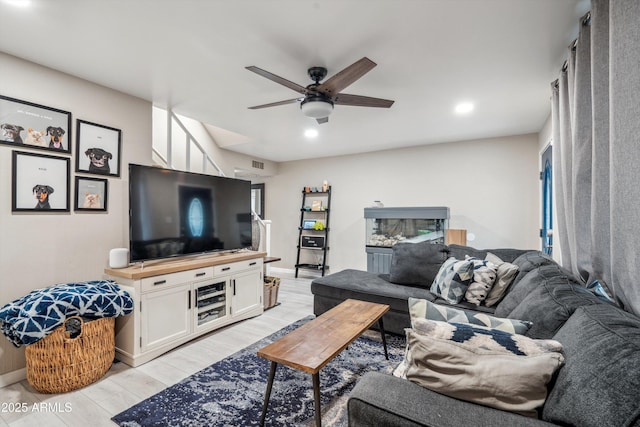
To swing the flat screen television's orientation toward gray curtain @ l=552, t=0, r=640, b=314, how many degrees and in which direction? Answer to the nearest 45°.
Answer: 0° — it already faces it

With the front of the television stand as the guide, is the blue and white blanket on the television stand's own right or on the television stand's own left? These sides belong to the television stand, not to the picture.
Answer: on the television stand's own right

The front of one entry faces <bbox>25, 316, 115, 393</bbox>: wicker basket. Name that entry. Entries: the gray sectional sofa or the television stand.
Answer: the gray sectional sofa

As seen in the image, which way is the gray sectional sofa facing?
to the viewer's left

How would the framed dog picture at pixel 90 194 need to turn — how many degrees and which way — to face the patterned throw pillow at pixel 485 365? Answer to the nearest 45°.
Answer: approximately 45° to its right

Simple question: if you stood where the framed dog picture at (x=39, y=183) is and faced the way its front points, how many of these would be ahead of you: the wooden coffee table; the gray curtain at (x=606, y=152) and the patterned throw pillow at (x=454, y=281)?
3

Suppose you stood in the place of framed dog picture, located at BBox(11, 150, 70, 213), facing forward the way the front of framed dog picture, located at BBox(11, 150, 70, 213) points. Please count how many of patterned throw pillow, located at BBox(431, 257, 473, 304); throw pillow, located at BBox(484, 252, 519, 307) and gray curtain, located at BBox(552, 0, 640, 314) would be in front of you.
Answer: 3
